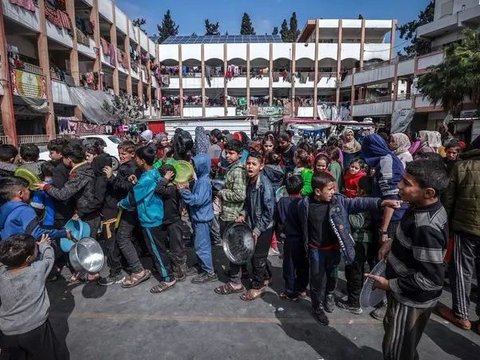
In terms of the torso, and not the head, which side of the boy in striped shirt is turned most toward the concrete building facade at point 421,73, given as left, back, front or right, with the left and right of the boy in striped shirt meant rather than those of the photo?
right

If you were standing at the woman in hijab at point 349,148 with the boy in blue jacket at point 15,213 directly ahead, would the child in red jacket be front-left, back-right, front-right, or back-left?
front-left

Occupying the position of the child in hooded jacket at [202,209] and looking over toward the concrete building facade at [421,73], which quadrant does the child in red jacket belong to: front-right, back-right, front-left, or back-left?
front-right

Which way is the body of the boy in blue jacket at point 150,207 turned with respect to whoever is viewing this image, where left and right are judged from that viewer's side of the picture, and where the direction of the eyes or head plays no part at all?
facing to the left of the viewer

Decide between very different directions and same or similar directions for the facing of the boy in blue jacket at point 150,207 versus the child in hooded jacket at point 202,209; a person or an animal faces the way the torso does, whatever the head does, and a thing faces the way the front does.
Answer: same or similar directions

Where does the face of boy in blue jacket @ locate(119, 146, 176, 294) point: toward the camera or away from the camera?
away from the camera

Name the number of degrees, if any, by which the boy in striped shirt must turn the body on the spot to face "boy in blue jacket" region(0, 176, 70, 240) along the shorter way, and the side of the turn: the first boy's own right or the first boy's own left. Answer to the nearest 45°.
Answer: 0° — they already face them

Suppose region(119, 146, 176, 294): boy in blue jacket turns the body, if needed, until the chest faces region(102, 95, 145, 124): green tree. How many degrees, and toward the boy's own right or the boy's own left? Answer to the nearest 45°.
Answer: approximately 90° to the boy's own right

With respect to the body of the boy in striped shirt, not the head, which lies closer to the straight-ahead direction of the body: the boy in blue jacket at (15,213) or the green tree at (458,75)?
the boy in blue jacket

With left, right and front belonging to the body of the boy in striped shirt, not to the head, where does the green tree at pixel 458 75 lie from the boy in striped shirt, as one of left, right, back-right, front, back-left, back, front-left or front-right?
right

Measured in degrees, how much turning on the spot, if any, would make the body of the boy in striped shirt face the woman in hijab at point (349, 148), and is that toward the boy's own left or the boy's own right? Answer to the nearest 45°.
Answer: approximately 90° to the boy's own right
